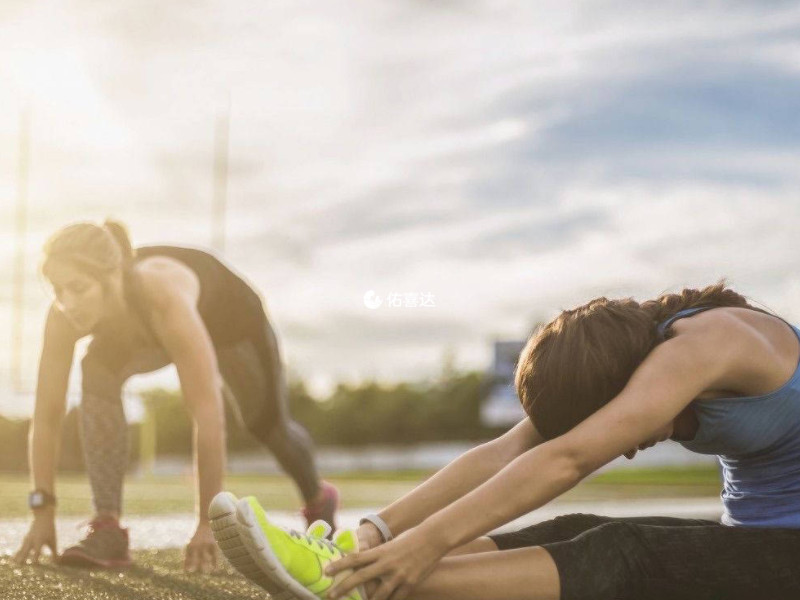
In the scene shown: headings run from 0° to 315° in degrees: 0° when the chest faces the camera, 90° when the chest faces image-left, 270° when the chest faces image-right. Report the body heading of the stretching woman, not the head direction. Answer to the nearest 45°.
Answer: approximately 90°

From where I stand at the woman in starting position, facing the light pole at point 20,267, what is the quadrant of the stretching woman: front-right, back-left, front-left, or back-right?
back-right

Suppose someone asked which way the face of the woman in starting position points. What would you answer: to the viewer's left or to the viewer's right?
to the viewer's left

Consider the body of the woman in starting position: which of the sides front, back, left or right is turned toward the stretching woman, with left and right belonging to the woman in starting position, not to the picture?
left

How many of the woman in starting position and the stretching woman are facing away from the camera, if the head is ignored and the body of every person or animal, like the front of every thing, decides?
0

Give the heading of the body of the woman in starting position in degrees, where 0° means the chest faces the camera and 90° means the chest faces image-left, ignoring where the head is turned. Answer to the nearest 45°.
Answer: approximately 45°

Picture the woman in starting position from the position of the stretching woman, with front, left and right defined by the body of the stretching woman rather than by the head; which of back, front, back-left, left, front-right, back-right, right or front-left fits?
front-right

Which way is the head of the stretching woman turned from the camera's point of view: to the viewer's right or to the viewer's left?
to the viewer's left
